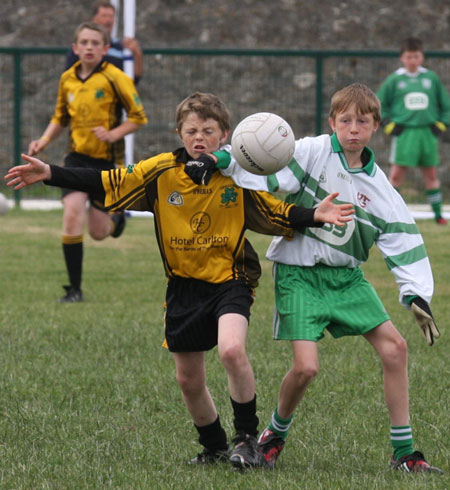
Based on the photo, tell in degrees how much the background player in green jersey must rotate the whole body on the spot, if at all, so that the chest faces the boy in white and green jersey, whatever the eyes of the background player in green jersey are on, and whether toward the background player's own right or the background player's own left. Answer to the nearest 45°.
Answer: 0° — they already face them

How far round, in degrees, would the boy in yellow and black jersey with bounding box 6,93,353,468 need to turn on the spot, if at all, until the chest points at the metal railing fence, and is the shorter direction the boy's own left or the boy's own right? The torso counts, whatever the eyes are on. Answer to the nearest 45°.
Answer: approximately 180°

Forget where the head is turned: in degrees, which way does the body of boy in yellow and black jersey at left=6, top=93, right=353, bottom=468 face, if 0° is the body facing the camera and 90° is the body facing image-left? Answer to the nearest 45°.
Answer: approximately 0°

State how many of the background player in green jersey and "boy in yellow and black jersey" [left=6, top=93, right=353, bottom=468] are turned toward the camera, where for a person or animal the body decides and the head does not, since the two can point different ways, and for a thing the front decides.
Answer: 2

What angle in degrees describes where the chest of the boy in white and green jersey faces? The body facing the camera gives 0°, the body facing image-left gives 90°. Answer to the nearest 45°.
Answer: approximately 0°

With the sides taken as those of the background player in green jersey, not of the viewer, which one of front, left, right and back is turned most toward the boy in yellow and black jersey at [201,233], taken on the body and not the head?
front

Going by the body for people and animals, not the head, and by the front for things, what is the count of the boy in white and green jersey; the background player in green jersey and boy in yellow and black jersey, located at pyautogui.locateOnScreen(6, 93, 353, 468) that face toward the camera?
3

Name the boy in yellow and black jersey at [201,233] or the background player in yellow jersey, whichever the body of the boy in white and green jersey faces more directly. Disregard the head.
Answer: the boy in yellow and black jersey
